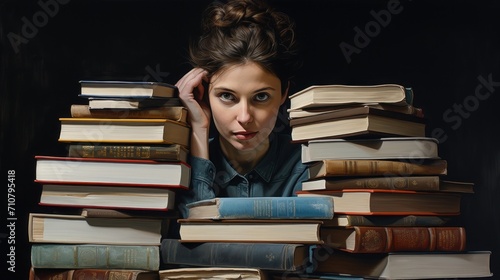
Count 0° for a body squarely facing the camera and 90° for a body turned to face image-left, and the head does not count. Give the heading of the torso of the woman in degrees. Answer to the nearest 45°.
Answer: approximately 0°

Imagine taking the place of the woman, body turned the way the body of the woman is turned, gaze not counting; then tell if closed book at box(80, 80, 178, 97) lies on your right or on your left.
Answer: on your right

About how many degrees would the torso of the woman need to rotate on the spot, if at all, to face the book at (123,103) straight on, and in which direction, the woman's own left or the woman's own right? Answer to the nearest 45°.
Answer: approximately 90° to the woman's own right

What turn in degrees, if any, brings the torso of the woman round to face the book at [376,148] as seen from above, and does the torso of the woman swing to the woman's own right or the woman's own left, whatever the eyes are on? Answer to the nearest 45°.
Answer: approximately 90° to the woman's own left
